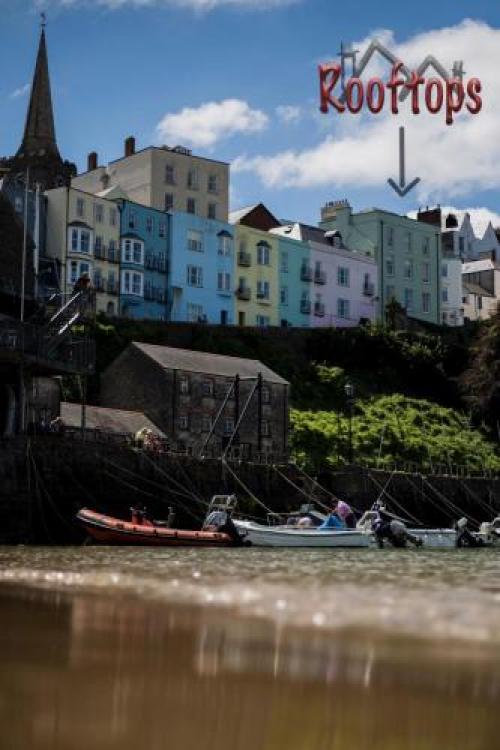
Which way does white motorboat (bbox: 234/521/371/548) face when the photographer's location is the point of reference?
facing to the left of the viewer

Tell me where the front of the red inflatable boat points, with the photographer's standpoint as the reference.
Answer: facing to the left of the viewer

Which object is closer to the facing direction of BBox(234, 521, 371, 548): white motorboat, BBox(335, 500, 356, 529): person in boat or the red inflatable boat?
the red inflatable boat

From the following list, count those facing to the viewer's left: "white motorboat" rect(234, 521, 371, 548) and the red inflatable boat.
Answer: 2

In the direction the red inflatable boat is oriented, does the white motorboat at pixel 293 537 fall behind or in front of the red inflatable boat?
behind

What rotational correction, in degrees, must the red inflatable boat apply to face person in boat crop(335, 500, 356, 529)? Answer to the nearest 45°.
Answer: approximately 135° to its right
